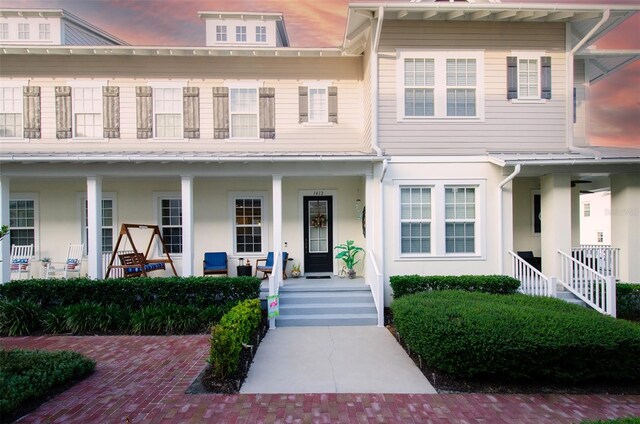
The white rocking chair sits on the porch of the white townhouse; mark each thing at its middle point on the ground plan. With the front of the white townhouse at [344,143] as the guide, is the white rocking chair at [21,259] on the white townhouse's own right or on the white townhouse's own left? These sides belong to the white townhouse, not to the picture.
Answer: on the white townhouse's own right

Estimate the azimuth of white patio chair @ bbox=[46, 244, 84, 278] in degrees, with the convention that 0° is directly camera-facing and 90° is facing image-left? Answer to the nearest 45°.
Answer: approximately 45°

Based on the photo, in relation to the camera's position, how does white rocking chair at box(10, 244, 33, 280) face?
facing the viewer

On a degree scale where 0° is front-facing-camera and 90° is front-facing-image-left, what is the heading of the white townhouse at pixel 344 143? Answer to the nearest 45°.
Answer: approximately 0°

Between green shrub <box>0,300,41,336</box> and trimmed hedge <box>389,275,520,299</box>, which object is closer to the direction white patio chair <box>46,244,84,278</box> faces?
the green shrub

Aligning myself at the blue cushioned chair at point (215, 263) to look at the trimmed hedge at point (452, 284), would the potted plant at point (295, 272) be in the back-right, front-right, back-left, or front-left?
front-left

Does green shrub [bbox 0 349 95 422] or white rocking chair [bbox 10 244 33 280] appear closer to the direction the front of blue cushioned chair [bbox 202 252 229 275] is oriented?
the green shrub

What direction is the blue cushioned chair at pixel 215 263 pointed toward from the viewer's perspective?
toward the camera

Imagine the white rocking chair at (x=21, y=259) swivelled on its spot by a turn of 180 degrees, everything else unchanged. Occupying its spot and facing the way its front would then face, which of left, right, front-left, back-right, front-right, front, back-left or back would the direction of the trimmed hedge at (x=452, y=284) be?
back-right

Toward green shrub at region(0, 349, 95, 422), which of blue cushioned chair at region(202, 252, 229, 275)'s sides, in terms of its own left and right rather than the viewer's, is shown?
front

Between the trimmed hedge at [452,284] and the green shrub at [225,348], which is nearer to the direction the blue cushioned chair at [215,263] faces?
the green shrub

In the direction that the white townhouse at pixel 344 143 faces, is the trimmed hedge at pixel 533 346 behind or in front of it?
in front

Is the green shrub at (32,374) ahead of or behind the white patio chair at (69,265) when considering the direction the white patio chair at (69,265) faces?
ahead

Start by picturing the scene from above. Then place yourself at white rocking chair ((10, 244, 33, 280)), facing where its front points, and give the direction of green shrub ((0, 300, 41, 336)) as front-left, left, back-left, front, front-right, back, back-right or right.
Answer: front

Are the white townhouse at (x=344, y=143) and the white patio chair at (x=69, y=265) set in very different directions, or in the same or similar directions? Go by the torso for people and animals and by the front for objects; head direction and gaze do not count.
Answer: same or similar directions
